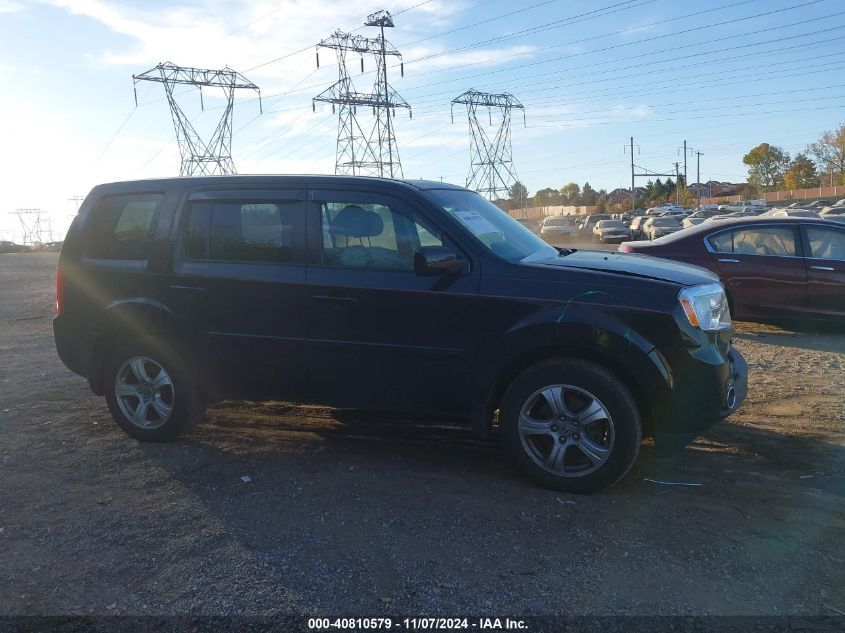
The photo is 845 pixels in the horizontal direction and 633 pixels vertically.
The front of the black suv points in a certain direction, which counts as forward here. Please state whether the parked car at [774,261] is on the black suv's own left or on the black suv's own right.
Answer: on the black suv's own left

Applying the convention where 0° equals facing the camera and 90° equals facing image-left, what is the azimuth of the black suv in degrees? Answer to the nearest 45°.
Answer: approximately 315°

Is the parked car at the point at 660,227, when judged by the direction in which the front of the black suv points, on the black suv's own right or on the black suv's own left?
on the black suv's own left

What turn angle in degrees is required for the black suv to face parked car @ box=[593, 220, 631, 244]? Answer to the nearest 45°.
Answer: approximately 135° to its left
